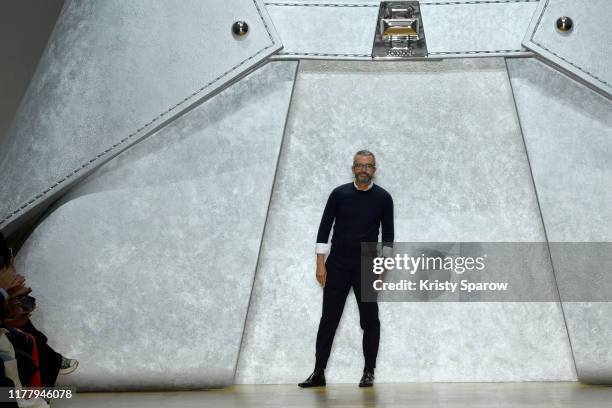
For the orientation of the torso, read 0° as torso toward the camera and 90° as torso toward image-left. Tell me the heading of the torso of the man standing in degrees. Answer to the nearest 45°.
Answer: approximately 0°
